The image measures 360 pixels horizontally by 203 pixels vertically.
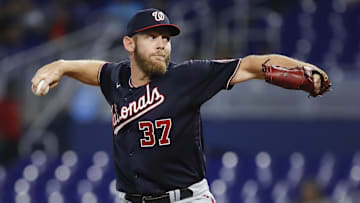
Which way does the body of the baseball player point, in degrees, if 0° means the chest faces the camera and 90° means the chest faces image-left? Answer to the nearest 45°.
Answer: approximately 45°

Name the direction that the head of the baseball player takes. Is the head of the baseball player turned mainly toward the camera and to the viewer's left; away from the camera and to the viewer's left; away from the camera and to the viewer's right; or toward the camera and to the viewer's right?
toward the camera and to the viewer's right
